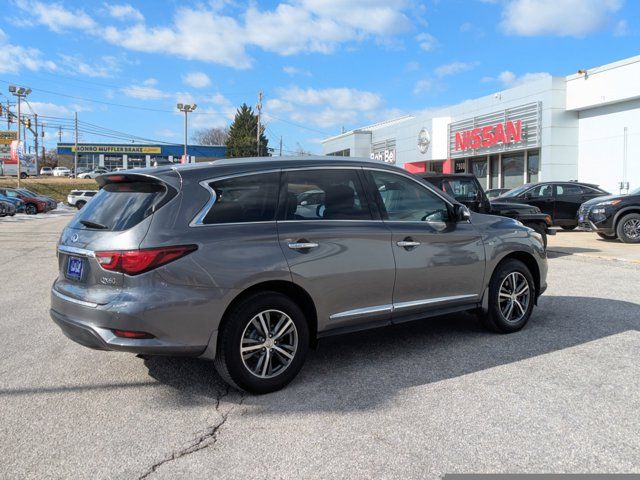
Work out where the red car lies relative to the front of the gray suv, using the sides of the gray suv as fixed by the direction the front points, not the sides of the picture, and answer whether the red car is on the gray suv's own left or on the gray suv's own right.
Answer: on the gray suv's own left

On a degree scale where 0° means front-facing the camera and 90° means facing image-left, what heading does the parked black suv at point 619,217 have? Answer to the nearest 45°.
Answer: approximately 45°

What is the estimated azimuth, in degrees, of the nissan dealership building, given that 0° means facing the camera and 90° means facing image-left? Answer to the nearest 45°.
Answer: approximately 45°

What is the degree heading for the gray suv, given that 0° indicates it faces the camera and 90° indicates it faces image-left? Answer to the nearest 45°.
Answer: approximately 225°

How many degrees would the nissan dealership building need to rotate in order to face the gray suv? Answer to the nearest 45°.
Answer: approximately 45° to its left

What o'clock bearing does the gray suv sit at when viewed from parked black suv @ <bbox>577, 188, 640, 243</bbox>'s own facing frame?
The gray suv is roughly at 11 o'clock from the parked black suv.

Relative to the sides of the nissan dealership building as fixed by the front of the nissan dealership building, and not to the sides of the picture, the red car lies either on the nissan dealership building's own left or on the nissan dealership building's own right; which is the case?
on the nissan dealership building's own right
